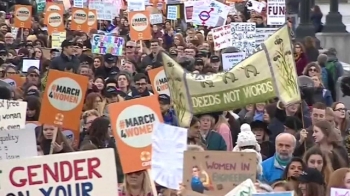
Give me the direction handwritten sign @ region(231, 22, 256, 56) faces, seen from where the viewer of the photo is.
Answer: facing the viewer

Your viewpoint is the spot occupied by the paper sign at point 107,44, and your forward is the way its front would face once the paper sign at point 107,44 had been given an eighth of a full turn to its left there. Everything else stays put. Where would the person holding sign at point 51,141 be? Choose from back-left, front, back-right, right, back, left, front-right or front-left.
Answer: front-right

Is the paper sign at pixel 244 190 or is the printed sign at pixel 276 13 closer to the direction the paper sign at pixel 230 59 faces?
the paper sign

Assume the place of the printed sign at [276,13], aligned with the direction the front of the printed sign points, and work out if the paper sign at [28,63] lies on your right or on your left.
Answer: on your right

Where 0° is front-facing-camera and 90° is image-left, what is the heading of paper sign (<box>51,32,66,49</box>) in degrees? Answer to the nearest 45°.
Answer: approximately 0°

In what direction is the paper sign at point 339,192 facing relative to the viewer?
toward the camera

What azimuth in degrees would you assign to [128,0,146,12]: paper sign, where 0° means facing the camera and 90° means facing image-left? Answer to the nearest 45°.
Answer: approximately 0°

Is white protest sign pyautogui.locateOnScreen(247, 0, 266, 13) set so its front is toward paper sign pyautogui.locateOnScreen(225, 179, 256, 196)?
yes

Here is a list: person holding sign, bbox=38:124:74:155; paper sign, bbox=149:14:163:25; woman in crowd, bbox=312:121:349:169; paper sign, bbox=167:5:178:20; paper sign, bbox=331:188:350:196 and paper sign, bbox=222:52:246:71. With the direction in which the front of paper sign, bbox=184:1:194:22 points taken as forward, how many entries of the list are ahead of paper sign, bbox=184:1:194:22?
4
